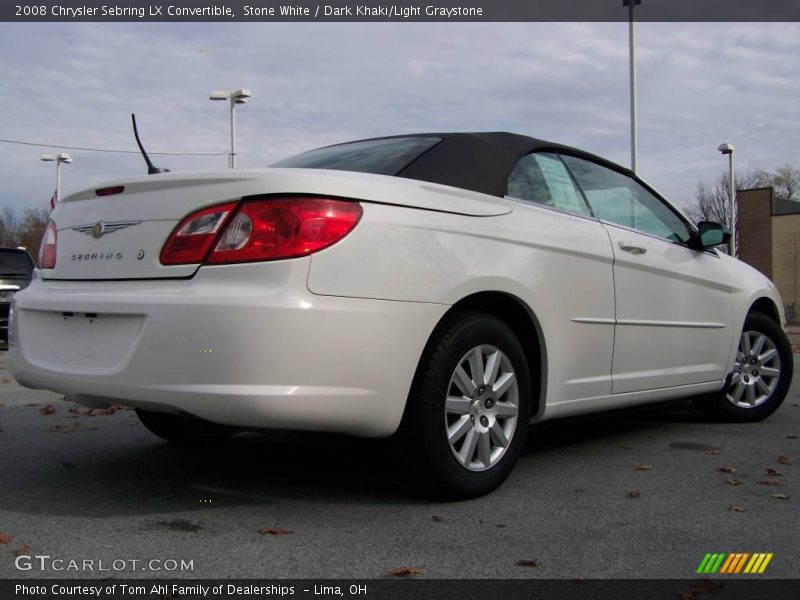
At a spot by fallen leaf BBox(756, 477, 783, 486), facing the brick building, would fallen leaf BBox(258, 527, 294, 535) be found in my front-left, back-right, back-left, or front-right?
back-left

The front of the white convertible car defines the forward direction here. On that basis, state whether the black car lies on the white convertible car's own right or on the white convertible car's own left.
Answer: on the white convertible car's own left

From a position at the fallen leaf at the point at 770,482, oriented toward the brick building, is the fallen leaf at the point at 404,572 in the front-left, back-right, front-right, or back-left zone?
back-left

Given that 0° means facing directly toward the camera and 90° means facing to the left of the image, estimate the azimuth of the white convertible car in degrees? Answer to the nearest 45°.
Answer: approximately 225°

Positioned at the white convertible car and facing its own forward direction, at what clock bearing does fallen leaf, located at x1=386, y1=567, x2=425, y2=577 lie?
The fallen leaf is roughly at 4 o'clock from the white convertible car.

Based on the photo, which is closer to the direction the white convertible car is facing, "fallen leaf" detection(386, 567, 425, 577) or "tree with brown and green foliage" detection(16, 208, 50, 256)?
the tree with brown and green foliage

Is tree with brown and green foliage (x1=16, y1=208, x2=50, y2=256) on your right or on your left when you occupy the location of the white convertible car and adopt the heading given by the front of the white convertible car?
on your left

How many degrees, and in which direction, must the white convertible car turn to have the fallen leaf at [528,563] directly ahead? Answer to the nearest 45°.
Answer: approximately 90° to its right

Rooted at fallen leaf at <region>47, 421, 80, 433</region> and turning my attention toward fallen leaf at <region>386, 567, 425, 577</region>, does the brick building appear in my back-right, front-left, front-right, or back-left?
back-left
